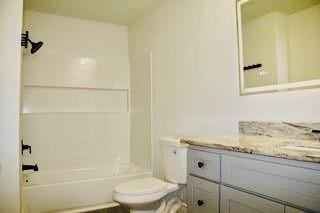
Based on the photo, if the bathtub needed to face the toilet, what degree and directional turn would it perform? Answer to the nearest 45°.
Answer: approximately 45° to its left

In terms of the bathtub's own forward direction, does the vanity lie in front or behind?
in front

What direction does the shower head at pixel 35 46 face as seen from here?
to the viewer's right

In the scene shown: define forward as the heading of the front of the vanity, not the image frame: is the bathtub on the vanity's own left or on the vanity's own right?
on the vanity's own right

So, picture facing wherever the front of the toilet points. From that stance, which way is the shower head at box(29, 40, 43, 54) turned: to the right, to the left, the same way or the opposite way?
the opposite way

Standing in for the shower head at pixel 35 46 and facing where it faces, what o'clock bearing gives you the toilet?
The toilet is roughly at 2 o'clock from the shower head.

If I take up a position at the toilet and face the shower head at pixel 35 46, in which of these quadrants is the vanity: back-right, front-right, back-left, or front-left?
back-left

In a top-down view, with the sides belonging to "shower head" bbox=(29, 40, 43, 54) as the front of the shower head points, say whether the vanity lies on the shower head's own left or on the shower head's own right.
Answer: on the shower head's own right

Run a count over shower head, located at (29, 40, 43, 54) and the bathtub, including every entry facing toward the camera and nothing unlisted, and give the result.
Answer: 1

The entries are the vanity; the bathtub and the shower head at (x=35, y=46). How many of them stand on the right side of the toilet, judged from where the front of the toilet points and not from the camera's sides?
2

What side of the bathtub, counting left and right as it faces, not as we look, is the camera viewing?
front

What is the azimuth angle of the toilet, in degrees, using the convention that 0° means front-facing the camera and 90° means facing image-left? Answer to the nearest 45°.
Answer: approximately 45°

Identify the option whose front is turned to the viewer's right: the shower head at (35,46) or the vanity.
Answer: the shower head
